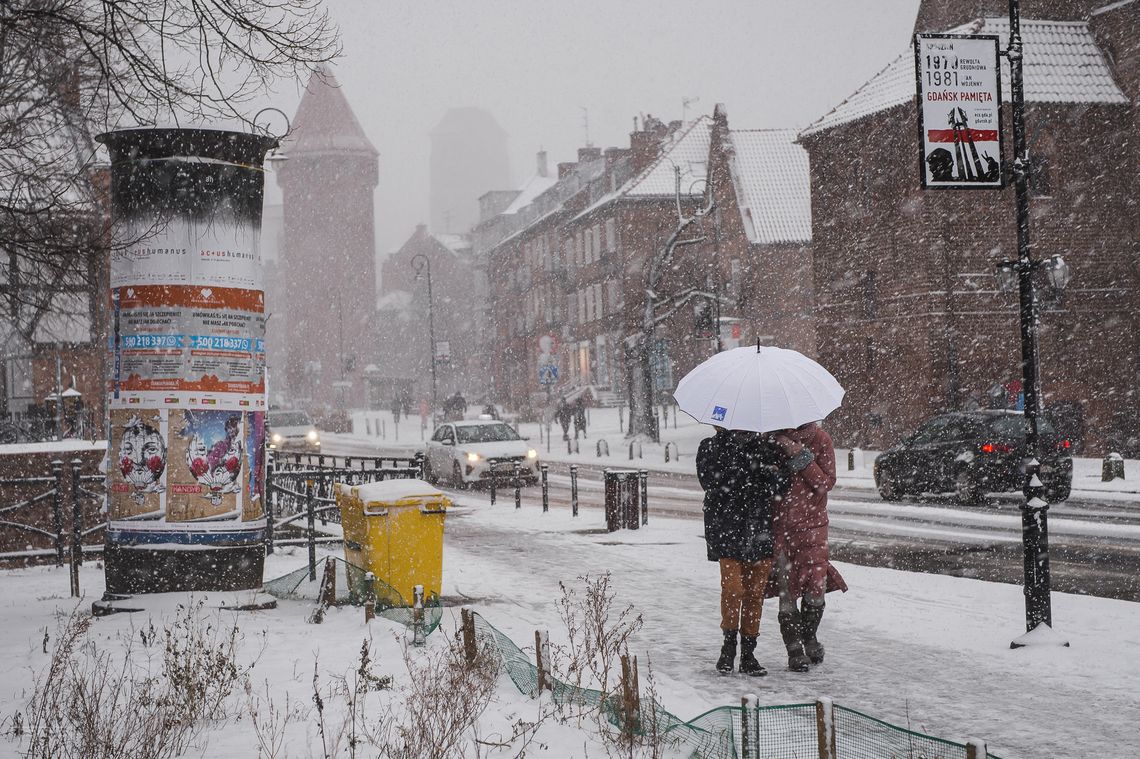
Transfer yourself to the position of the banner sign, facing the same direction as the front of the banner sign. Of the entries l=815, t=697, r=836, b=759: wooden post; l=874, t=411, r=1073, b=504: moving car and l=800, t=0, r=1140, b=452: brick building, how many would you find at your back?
2

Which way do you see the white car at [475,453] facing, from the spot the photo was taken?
facing the viewer and to the right of the viewer

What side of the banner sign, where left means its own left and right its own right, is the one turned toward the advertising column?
right

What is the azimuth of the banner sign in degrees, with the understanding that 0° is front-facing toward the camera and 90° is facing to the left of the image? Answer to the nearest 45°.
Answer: approximately 0°

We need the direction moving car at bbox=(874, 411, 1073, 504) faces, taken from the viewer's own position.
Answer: facing away from the viewer and to the left of the viewer

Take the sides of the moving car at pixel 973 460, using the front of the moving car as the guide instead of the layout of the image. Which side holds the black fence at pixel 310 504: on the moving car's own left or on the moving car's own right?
on the moving car's own left

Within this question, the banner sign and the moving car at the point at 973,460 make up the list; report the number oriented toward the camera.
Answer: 1

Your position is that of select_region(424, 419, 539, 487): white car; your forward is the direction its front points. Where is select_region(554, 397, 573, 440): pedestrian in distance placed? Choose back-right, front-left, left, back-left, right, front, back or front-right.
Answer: back-left

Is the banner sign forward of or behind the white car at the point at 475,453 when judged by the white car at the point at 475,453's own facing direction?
forward

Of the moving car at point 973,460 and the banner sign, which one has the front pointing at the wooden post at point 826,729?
the banner sign

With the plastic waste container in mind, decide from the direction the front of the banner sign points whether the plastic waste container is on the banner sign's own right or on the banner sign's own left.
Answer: on the banner sign's own right

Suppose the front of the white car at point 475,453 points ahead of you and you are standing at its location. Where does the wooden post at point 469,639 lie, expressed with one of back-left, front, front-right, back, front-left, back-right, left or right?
front-right

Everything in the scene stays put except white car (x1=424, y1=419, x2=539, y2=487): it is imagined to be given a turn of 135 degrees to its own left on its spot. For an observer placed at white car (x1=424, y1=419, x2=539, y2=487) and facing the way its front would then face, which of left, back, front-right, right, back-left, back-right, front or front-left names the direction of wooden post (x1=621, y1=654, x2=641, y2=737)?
back
